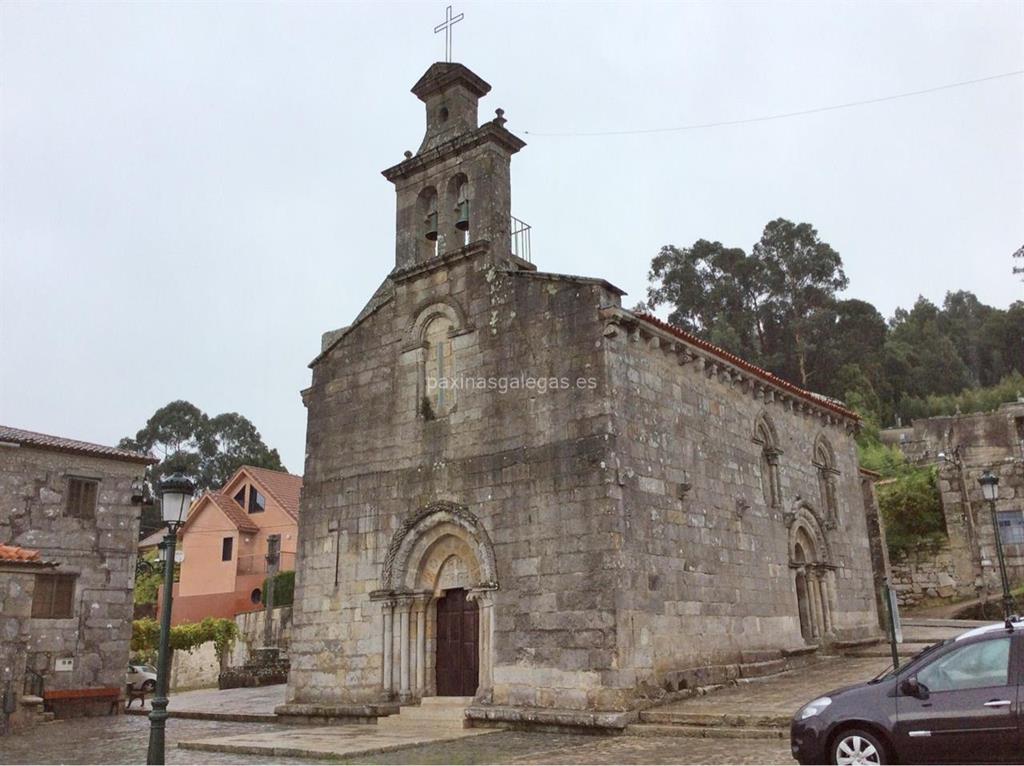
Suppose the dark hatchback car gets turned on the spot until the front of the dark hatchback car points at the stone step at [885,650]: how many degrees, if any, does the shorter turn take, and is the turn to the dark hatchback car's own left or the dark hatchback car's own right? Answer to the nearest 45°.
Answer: approximately 90° to the dark hatchback car's own right

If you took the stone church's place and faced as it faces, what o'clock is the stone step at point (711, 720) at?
The stone step is roughly at 9 o'clock from the stone church.

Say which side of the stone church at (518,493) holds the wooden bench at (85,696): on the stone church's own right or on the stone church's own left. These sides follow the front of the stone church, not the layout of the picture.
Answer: on the stone church's own right

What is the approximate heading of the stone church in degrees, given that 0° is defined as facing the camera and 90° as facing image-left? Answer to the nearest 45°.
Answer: approximately 45°

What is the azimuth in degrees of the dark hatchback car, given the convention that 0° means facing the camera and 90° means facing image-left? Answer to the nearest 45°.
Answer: approximately 90°

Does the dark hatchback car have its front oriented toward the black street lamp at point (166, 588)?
yes

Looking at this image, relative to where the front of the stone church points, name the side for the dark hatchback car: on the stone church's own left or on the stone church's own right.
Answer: on the stone church's own left

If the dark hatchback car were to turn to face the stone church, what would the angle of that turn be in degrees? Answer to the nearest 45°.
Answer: approximately 45° to its right
